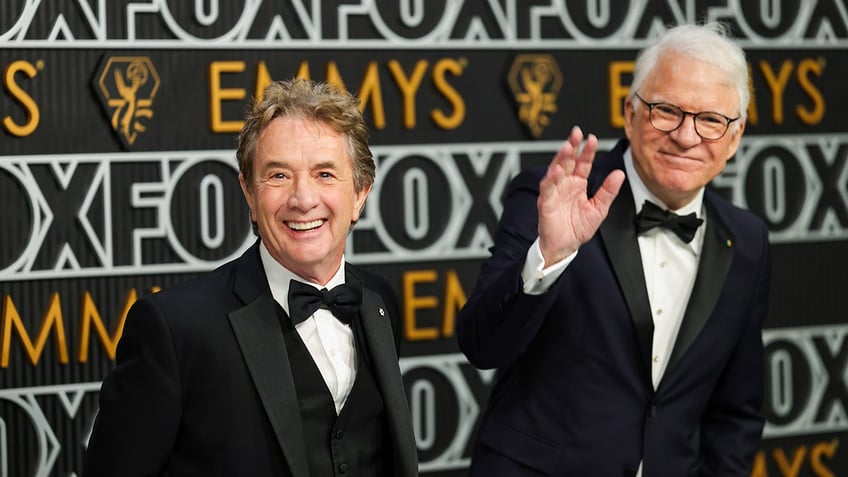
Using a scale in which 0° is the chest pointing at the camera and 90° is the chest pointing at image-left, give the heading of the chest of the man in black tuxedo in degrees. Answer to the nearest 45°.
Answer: approximately 315°

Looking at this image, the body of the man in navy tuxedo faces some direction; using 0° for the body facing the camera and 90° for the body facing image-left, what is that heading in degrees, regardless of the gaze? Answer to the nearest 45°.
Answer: approximately 0°
